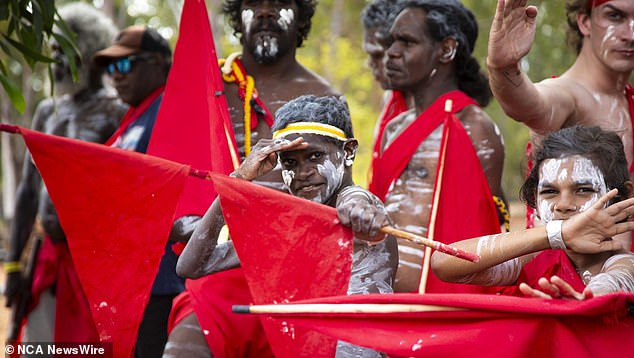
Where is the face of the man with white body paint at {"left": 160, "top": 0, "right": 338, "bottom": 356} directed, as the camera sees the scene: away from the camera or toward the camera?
toward the camera

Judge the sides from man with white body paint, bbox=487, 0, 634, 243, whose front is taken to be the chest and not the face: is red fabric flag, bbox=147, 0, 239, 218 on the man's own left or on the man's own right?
on the man's own right

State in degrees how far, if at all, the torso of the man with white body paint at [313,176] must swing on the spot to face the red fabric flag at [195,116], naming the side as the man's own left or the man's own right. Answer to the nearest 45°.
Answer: approximately 90° to the man's own right

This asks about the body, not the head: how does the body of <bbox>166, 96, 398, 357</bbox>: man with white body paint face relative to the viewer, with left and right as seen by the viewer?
facing the viewer and to the left of the viewer

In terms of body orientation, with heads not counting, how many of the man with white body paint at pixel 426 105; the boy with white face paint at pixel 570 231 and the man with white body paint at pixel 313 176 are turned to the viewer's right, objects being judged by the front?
0

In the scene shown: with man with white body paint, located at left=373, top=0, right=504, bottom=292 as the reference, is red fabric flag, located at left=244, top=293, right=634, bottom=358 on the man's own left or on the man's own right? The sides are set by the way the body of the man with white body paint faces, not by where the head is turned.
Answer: on the man's own left

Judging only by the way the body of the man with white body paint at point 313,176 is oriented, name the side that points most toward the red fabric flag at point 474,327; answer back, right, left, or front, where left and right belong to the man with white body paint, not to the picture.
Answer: left

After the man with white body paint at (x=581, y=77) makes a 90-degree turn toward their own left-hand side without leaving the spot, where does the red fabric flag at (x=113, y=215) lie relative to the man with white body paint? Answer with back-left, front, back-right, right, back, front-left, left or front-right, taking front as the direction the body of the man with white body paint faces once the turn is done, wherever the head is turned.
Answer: back

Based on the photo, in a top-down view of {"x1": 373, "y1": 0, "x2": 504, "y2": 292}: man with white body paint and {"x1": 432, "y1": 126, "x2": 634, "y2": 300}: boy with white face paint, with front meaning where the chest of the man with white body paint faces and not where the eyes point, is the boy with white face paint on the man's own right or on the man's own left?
on the man's own left

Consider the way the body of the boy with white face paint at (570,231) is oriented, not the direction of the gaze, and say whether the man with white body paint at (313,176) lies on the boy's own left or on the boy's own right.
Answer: on the boy's own right

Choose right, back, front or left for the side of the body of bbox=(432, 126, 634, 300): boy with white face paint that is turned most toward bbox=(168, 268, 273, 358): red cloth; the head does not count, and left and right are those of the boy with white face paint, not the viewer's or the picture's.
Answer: right

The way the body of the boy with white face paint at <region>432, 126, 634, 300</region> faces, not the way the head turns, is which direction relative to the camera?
toward the camera

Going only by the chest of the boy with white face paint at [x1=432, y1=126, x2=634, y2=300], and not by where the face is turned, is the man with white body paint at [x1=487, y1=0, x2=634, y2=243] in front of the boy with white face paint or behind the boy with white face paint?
behind
